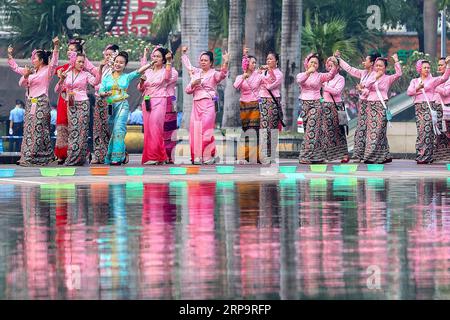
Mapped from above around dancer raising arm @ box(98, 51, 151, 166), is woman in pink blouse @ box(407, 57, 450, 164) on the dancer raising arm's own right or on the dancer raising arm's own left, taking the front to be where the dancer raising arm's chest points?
on the dancer raising arm's own left

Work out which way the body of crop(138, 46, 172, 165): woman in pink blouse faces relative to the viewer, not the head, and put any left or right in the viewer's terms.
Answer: facing the viewer and to the left of the viewer

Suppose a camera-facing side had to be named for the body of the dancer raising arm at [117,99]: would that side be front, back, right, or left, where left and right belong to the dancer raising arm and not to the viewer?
front

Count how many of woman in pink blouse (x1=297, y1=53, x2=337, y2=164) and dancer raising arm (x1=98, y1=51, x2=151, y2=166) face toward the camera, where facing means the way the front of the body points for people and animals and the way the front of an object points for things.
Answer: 2

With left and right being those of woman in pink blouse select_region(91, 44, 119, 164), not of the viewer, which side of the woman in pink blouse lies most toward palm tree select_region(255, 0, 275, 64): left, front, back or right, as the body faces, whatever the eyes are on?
back

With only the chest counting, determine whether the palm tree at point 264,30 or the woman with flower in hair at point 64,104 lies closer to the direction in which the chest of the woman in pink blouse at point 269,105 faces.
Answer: the woman with flower in hair

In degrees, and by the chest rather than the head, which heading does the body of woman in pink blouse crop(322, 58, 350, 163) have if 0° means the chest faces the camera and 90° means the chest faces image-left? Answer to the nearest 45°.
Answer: approximately 45°

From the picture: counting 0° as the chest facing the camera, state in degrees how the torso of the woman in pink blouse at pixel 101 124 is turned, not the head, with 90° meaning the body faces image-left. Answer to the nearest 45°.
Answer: approximately 45°
